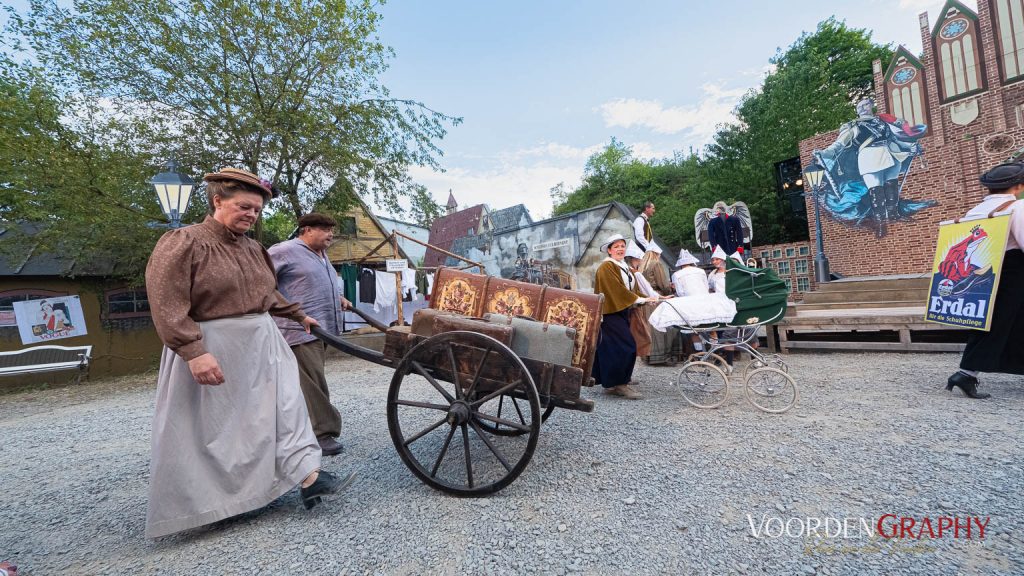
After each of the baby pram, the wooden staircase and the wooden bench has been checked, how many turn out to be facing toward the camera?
2

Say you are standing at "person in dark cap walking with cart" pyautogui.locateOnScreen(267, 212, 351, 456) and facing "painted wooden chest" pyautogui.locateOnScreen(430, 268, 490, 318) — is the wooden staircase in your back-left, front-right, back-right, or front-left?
front-left

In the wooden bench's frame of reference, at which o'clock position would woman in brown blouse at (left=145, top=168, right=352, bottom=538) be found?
The woman in brown blouse is roughly at 12 o'clock from the wooden bench.

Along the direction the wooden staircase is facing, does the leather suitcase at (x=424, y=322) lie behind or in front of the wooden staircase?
in front

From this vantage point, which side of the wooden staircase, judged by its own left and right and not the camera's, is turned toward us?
front

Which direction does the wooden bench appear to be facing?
toward the camera

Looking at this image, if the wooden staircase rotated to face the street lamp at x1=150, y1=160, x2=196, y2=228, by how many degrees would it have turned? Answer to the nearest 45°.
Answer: approximately 45° to its right

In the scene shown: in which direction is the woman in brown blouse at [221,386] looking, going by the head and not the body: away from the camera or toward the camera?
toward the camera

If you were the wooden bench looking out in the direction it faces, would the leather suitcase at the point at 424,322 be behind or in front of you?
in front

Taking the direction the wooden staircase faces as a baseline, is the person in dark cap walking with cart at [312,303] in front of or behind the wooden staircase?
in front

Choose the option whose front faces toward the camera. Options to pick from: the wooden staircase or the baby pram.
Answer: the wooden staircase
